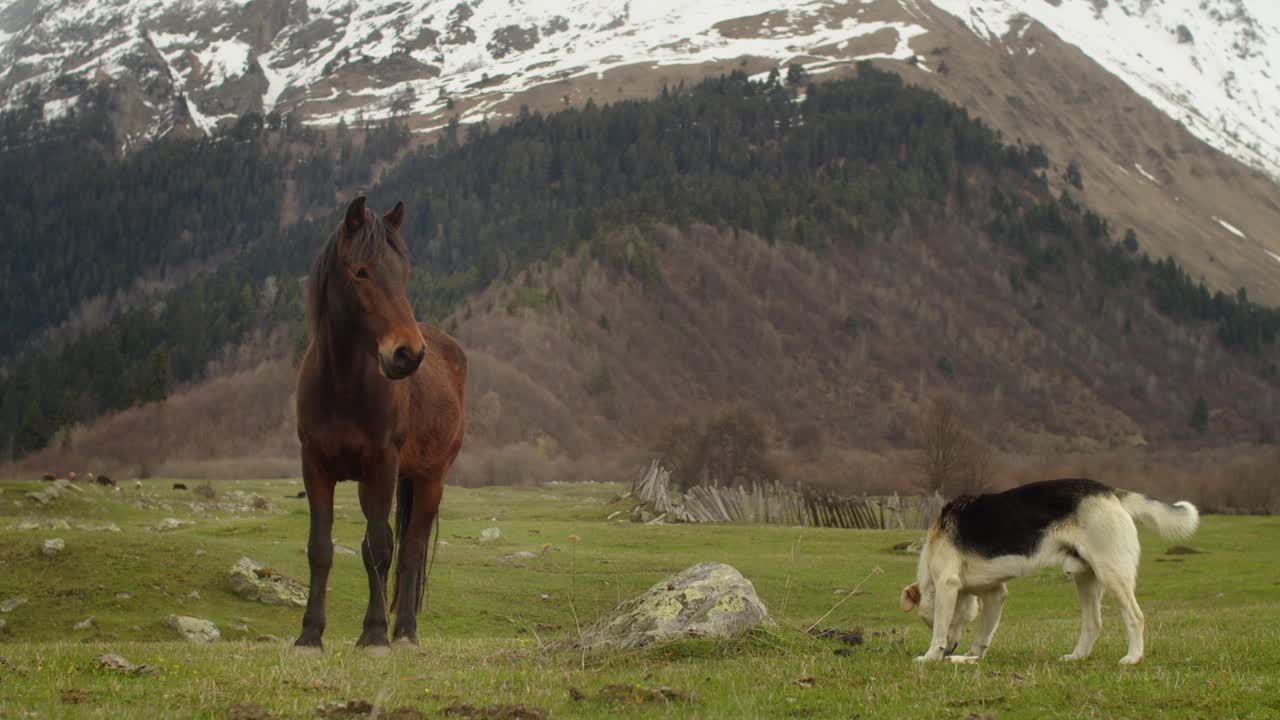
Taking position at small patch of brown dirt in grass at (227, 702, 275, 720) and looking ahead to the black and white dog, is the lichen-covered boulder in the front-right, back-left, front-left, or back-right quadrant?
front-left

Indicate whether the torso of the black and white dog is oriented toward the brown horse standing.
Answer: yes

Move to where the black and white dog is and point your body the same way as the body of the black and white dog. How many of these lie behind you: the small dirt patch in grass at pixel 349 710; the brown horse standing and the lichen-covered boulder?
0

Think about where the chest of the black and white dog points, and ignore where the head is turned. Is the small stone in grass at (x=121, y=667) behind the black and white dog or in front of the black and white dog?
in front

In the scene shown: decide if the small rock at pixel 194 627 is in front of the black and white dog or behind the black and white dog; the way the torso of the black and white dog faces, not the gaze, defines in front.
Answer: in front

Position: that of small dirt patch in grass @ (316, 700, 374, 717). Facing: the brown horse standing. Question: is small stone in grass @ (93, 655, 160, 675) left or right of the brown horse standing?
left

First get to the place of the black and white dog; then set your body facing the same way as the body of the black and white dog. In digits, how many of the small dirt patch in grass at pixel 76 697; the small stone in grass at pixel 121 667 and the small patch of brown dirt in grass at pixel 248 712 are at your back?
0

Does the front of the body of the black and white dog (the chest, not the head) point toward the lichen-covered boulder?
yes

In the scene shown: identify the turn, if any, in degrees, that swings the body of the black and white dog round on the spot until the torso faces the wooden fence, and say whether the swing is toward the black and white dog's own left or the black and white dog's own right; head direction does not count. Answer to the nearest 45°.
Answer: approximately 90° to the black and white dog's own right

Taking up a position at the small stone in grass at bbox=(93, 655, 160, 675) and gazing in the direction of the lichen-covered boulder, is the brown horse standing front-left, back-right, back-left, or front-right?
front-left

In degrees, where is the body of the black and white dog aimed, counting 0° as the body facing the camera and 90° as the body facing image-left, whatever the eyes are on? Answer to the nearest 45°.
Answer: approximately 90°

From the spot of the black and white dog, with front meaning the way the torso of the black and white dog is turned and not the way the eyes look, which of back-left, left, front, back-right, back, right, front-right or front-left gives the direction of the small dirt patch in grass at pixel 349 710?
front-left
